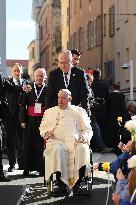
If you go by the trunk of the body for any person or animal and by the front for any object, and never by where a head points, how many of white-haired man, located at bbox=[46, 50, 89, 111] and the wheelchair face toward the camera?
2

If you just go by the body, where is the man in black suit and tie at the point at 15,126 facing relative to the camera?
toward the camera

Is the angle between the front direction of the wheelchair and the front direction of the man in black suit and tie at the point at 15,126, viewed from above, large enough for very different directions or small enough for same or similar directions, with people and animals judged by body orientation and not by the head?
same or similar directions

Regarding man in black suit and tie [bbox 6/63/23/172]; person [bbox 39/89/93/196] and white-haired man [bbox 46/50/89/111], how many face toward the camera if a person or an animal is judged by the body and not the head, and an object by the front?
3

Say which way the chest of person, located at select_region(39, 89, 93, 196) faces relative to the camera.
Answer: toward the camera

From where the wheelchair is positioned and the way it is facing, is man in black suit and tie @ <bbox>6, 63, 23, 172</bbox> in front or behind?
behind

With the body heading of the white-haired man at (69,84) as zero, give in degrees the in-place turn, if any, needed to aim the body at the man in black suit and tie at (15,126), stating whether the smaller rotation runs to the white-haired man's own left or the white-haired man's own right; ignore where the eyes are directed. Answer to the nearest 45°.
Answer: approximately 135° to the white-haired man's own right
